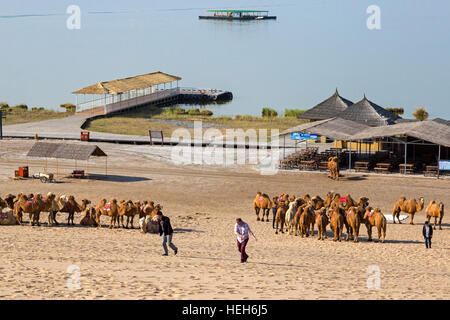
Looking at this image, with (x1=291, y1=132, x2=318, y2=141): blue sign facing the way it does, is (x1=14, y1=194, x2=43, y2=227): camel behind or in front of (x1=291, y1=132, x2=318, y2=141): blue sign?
in front

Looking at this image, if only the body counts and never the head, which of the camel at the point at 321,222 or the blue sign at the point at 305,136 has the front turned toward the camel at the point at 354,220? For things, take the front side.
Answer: the blue sign

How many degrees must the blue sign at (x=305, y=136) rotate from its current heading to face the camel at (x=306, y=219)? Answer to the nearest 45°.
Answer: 0° — it already faces it

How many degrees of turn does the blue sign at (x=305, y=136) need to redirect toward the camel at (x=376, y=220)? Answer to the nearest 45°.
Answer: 0° — it already faces it

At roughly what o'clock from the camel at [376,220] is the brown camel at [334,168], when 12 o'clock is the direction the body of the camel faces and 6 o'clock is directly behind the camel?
The brown camel is roughly at 1 o'clock from the camel.

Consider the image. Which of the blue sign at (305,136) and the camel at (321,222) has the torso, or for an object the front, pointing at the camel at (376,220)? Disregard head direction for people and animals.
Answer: the blue sign

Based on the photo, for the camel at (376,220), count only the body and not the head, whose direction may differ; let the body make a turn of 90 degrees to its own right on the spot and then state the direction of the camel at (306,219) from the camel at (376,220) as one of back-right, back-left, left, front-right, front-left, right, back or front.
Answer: back-left
